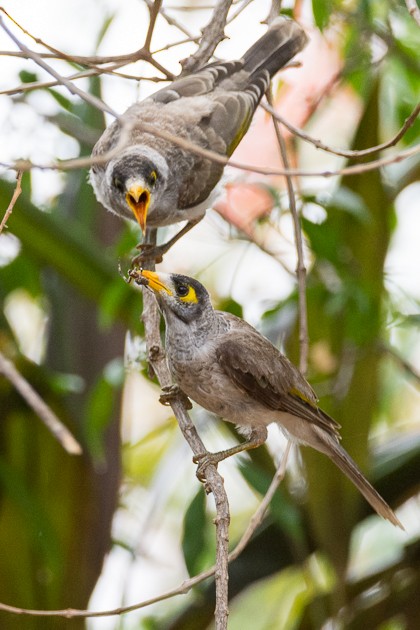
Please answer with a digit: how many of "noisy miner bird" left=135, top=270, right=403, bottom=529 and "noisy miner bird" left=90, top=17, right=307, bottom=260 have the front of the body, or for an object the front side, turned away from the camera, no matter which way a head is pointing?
0

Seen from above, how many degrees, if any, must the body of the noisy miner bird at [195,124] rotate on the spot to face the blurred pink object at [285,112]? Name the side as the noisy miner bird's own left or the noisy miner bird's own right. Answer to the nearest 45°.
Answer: approximately 180°

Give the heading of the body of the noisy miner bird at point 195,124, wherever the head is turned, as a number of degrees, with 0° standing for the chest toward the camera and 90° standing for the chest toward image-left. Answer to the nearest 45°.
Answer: approximately 45°

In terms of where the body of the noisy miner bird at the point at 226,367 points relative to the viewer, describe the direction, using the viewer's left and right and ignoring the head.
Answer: facing to the left of the viewer
